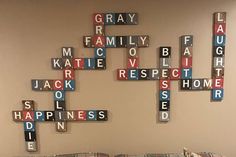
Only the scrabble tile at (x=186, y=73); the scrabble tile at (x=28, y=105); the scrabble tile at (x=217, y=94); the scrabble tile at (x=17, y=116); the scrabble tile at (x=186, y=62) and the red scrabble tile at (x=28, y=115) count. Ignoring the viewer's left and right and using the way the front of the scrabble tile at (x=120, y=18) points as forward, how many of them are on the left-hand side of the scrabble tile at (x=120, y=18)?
3

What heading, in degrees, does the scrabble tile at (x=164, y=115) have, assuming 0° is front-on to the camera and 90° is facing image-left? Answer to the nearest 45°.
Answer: approximately 0°

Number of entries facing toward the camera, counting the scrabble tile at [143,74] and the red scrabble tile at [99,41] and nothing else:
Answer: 2

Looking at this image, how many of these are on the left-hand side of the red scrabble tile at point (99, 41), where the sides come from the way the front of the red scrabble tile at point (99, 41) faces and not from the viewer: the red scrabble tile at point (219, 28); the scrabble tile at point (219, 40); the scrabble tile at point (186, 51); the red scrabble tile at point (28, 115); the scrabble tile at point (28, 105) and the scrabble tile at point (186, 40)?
4
